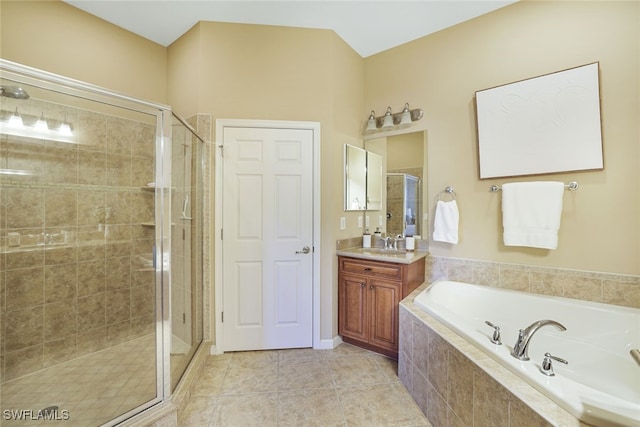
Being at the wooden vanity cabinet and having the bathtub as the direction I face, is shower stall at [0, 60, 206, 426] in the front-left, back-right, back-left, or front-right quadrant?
back-right

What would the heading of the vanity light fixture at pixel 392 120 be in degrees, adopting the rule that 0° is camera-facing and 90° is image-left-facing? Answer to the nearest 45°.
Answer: approximately 45°

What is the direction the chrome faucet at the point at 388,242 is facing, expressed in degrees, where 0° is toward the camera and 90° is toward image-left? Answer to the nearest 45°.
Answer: approximately 45°

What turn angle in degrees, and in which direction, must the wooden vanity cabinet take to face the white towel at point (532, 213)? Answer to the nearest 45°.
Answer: approximately 135° to its left

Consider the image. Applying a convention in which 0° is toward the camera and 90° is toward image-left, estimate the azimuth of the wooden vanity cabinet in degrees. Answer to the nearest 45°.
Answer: approximately 45°

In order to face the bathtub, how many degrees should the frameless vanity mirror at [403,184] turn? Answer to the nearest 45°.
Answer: approximately 90° to its left

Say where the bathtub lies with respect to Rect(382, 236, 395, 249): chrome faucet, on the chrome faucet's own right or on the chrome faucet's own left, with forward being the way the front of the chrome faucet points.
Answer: on the chrome faucet's own left
